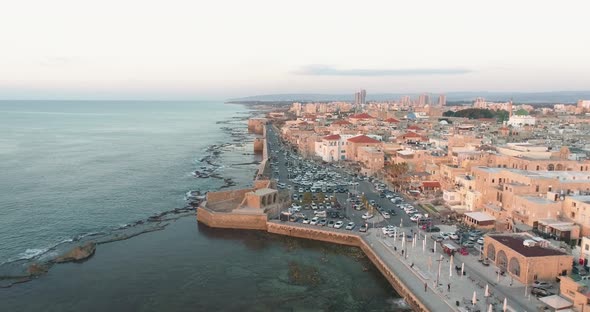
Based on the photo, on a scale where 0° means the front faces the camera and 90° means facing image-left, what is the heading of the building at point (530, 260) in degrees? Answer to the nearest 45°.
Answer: approximately 45°

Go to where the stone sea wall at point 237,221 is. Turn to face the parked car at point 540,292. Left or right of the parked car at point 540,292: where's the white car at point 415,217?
left

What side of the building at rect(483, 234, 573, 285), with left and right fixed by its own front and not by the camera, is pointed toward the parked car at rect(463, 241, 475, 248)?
right

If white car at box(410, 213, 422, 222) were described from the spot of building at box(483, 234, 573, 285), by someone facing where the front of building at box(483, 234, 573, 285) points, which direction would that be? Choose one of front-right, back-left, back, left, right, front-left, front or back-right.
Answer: right

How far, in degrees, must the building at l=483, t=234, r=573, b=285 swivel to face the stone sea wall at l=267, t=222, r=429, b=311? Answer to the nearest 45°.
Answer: approximately 45° to its right

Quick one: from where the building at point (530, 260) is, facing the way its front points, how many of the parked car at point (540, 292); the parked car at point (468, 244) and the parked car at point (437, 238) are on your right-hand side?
2

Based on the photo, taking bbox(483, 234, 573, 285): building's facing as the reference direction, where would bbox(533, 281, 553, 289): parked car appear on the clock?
The parked car is roughly at 9 o'clock from the building.

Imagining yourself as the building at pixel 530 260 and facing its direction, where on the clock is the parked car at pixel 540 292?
The parked car is roughly at 10 o'clock from the building.

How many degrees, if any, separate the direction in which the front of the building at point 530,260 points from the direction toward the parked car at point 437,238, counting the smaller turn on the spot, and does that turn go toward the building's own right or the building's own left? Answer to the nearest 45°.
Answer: approximately 90° to the building's own right

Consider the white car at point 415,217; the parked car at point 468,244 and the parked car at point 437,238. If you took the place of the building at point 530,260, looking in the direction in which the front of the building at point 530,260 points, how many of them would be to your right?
3

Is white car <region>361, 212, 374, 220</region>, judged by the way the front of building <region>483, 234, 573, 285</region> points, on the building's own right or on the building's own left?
on the building's own right
